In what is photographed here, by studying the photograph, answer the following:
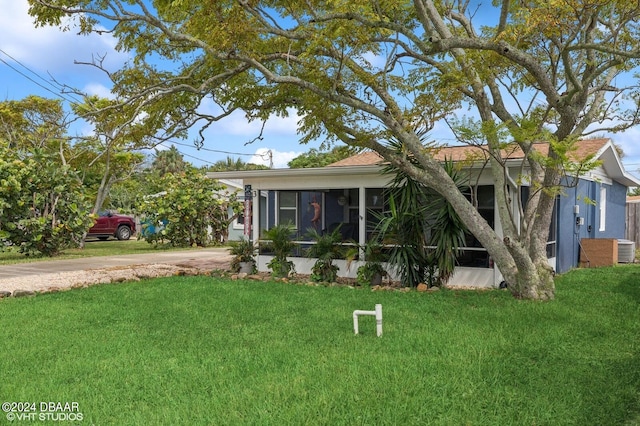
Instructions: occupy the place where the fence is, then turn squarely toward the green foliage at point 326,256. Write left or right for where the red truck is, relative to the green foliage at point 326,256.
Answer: right

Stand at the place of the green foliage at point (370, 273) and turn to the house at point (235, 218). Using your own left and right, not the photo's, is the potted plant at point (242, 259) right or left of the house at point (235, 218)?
left

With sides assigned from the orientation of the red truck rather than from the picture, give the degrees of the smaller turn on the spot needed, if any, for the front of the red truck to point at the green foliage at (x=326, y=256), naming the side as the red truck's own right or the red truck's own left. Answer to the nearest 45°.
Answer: approximately 90° to the red truck's own right

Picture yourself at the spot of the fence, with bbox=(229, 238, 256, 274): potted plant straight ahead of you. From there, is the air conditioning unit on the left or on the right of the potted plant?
left

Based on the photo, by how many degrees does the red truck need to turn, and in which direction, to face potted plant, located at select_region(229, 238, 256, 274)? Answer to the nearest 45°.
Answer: approximately 90° to its right

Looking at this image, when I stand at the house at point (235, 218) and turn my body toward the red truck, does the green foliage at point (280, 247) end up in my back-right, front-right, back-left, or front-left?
back-left

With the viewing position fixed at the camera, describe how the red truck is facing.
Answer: facing to the right of the viewer

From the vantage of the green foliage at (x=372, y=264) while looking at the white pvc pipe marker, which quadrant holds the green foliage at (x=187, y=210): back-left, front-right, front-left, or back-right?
back-right
